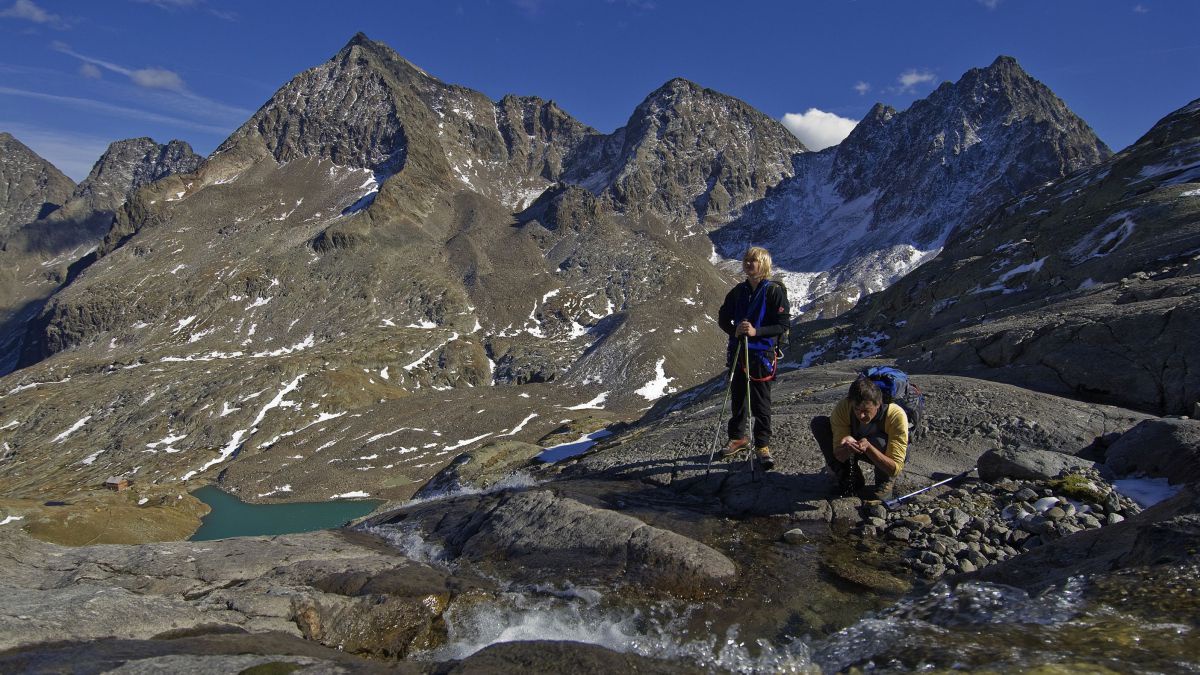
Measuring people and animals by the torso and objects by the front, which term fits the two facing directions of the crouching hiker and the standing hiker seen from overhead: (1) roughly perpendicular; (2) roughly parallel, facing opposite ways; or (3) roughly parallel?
roughly parallel

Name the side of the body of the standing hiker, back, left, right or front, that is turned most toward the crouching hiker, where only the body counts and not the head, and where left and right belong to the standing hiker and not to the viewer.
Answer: left

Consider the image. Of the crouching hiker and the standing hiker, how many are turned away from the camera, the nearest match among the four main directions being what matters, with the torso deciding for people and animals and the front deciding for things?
0

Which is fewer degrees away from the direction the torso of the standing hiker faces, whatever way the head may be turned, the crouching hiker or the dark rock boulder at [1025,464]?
the crouching hiker

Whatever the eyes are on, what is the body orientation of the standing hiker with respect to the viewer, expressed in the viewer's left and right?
facing the viewer and to the left of the viewer

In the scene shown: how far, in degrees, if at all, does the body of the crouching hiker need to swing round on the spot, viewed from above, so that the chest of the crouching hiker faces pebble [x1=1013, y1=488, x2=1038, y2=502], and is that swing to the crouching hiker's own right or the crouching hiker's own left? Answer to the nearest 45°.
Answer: approximately 135° to the crouching hiker's own left
